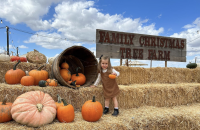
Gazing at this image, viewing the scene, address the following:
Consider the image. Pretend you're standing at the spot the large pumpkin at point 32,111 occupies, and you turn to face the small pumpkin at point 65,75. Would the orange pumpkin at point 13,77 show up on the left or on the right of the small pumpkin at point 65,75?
left

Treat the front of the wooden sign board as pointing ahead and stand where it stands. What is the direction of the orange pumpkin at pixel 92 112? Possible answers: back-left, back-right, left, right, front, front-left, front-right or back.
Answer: front-right

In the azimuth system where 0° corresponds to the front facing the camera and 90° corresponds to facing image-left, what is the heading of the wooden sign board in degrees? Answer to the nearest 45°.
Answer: approximately 315°

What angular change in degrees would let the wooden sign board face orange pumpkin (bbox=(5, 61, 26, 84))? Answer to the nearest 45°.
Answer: approximately 90° to its right

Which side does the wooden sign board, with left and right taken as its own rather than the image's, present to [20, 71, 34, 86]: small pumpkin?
right

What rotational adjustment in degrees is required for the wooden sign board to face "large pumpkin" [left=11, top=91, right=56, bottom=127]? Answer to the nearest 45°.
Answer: approximately 45° to its right

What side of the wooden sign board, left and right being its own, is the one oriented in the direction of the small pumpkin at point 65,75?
right

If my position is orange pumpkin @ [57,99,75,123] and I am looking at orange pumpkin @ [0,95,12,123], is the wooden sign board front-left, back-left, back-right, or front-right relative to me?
back-right

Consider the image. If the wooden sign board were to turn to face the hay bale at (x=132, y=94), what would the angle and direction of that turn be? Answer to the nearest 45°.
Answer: approximately 45° to its right

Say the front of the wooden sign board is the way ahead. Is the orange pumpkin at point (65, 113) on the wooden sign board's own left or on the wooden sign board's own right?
on the wooden sign board's own right

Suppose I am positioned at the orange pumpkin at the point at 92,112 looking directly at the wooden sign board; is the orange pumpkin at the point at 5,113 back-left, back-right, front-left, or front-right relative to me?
back-left
